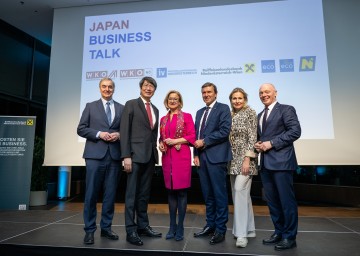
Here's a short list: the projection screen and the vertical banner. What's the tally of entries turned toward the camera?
2

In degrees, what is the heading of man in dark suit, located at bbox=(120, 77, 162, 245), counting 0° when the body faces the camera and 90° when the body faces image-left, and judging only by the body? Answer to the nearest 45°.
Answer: approximately 315°

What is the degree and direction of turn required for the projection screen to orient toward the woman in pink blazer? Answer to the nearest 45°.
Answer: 0° — it already faces them

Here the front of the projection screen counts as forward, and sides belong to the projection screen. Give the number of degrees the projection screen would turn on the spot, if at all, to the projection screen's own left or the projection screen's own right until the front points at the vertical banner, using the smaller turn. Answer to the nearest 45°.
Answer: approximately 90° to the projection screen's own right

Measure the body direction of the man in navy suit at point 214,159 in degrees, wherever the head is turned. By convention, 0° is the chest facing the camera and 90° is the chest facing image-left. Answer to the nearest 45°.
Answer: approximately 45°

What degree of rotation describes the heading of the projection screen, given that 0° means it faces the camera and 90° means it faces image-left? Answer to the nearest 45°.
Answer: approximately 0°

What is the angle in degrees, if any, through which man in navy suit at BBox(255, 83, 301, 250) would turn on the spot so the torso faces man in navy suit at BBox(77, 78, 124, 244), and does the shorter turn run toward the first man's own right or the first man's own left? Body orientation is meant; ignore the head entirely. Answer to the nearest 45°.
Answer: approximately 45° to the first man's own right

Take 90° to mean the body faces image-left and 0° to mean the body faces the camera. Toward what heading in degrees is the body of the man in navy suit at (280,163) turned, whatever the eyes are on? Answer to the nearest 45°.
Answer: approximately 45°

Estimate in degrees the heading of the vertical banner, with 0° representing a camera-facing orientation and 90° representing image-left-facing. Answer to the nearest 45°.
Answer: approximately 0°

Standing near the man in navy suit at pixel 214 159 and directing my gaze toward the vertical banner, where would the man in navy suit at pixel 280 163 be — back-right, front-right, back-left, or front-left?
back-right
